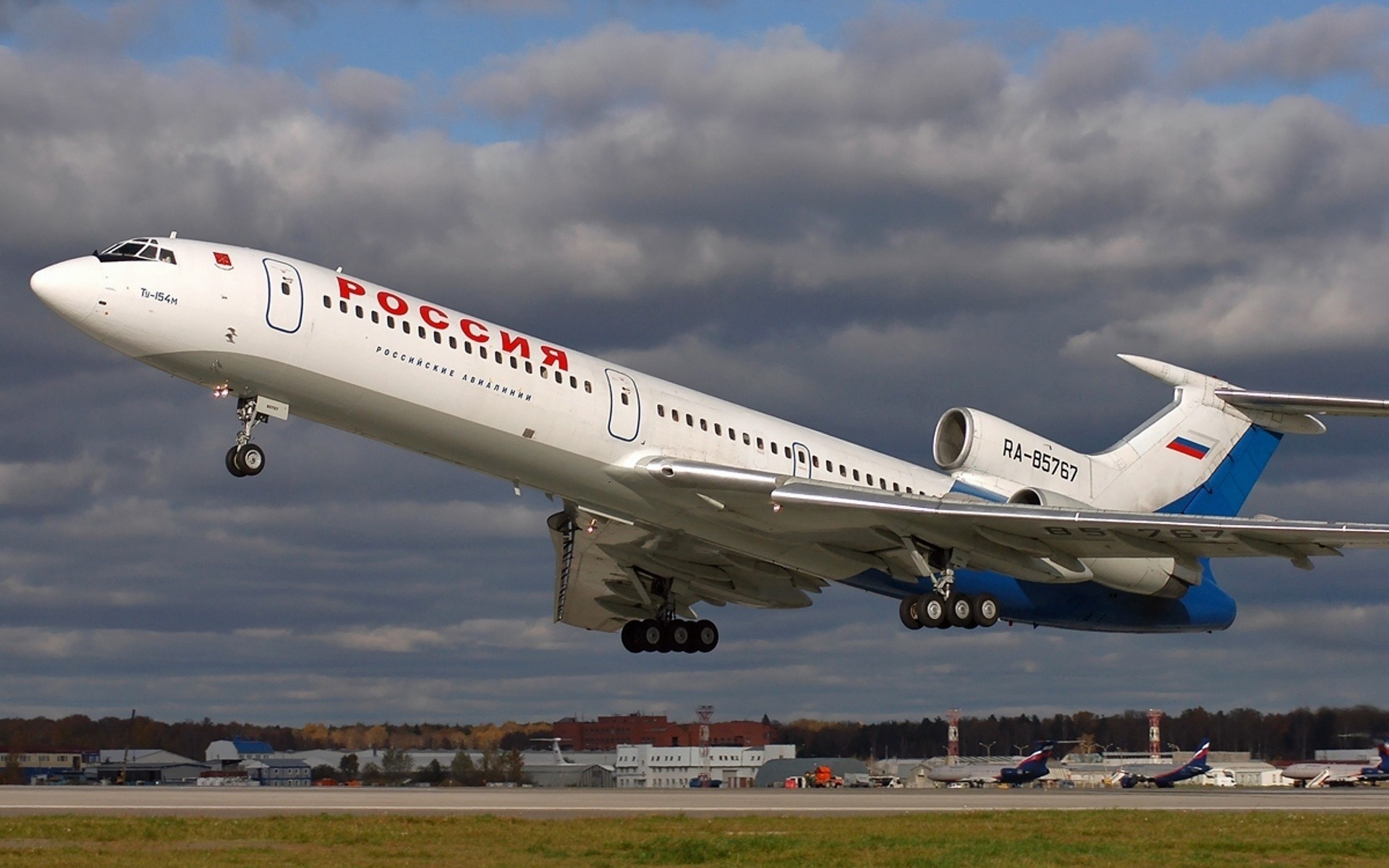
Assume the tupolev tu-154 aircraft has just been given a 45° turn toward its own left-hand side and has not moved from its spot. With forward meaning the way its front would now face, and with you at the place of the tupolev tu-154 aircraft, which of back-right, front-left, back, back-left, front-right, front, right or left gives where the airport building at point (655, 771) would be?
back

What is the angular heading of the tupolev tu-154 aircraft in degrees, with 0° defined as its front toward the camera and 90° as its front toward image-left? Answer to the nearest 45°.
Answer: approximately 45°
